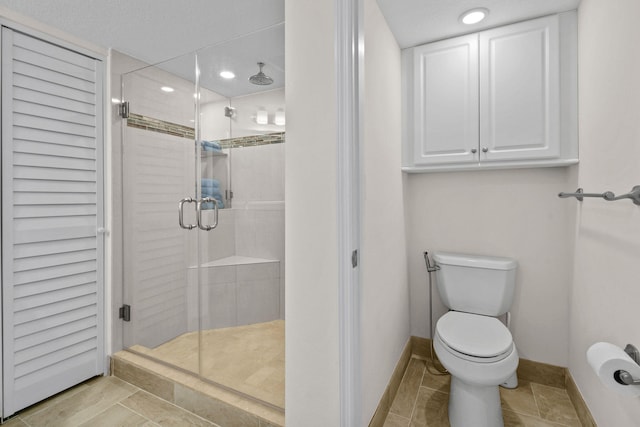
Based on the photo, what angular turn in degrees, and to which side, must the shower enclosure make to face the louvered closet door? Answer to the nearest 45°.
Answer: approximately 45° to its right

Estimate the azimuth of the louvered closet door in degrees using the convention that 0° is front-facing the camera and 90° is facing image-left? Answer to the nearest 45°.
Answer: approximately 315°

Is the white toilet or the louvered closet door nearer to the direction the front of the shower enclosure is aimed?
the louvered closet door

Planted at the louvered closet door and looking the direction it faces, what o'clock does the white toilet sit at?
The white toilet is roughly at 12 o'clock from the louvered closet door.

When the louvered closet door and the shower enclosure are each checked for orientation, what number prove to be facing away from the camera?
0

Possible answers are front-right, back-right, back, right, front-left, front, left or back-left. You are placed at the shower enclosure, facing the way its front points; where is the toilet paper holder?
left

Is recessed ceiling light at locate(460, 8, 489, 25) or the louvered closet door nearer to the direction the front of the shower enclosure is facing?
the louvered closet door

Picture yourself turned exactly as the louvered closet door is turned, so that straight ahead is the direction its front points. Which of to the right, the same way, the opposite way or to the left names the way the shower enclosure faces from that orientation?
to the right

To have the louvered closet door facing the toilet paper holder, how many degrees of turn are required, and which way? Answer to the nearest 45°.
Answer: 0° — it already faces it

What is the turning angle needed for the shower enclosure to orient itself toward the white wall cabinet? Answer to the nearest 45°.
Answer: approximately 90° to its left

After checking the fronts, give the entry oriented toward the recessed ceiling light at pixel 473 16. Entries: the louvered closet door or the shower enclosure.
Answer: the louvered closet door

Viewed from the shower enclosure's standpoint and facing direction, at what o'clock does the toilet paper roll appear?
The toilet paper roll is roughly at 9 o'clock from the shower enclosure.

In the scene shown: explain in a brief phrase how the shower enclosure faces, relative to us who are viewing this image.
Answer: facing the viewer and to the left of the viewer

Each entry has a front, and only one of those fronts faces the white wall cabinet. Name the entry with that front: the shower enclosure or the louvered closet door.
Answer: the louvered closet door

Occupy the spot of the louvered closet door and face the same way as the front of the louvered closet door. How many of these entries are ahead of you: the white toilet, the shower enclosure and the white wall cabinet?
3

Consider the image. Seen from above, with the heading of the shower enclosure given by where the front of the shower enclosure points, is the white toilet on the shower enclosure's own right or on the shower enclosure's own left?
on the shower enclosure's own left
